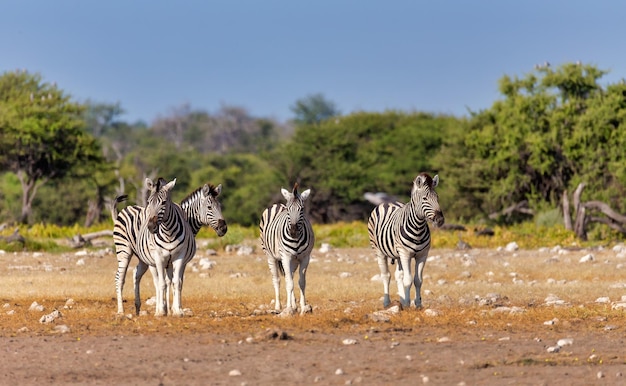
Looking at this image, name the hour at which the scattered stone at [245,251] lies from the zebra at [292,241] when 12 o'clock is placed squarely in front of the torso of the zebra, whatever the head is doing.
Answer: The scattered stone is roughly at 6 o'clock from the zebra.

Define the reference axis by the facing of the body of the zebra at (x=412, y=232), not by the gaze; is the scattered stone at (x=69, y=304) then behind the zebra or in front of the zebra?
behind

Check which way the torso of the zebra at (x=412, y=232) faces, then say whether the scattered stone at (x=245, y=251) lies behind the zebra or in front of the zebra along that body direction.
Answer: behind

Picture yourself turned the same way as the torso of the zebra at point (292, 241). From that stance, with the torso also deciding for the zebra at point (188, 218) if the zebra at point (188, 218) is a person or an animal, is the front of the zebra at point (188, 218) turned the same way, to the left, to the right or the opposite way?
to the left

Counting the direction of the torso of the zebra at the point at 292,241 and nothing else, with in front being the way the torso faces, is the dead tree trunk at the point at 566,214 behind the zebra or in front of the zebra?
behind

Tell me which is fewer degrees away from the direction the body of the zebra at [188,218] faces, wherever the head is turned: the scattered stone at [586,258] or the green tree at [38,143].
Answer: the scattered stone

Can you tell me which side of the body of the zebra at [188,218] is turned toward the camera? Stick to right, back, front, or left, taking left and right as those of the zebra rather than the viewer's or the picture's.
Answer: right

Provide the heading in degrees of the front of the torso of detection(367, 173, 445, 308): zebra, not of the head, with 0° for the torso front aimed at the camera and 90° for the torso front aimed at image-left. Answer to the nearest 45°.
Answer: approximately 315°

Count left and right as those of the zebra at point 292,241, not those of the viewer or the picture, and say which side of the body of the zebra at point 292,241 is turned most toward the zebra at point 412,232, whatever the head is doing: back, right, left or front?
left

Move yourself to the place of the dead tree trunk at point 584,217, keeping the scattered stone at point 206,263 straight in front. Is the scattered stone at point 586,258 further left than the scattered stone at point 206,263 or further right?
left
